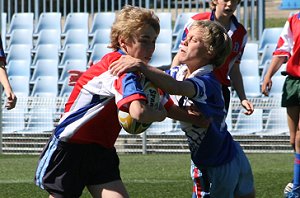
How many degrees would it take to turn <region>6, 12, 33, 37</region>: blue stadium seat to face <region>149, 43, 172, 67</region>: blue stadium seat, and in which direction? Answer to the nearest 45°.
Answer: approximately 45° to its left

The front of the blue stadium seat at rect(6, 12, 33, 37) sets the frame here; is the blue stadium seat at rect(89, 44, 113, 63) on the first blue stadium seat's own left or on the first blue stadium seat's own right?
on the first blue stadium seat's own left

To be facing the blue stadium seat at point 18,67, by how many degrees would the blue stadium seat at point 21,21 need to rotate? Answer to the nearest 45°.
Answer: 0° — it already faces it

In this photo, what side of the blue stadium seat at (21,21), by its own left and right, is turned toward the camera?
front

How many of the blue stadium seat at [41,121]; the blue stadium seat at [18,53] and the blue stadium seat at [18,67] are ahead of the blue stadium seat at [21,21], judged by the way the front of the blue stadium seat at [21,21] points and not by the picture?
3

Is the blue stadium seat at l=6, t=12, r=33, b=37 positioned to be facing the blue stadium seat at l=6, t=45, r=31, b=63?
yes

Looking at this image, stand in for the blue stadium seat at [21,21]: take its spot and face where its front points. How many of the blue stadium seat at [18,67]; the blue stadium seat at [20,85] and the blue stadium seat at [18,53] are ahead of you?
3

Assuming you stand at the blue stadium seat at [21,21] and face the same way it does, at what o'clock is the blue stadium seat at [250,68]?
the blue stadium seat at [250,68] is roughly at 10 o'clock from the blue stadium seat at [21,21].

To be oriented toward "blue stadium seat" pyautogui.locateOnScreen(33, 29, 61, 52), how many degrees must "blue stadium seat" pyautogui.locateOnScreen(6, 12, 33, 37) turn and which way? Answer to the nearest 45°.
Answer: approximately 45° to its left

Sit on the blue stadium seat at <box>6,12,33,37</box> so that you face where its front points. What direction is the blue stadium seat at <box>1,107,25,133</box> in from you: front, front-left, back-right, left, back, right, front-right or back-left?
front

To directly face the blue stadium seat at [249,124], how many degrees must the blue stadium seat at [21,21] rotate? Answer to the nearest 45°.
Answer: approximately 45° to its left

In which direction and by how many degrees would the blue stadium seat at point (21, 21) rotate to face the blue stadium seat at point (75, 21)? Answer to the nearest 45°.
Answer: approximately 90° to its left

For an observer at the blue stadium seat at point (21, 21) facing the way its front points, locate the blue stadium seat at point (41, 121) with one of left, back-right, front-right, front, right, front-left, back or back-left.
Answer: front

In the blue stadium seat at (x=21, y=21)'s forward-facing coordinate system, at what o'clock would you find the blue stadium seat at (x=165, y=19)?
the blue stadium seat at (x=165, y=19) is roughly at 10 o'clock from the blue stadium seat at (x=21, y=21).

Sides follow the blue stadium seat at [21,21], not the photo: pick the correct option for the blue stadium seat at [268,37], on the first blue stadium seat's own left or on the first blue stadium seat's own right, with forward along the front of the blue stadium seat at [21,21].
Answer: on the first blue stadium seat's own left

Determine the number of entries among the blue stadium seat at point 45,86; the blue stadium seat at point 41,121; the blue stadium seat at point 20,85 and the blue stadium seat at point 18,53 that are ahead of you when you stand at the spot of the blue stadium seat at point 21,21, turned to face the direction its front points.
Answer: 4

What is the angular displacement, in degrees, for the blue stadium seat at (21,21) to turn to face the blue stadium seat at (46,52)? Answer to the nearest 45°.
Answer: approximately 45° to its left

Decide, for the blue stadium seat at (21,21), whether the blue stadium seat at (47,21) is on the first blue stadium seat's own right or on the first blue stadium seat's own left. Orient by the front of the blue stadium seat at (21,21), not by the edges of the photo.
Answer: on the first blue stadium seat's own left

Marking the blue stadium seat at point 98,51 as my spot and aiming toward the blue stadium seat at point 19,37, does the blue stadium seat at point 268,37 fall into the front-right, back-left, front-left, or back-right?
back-right
